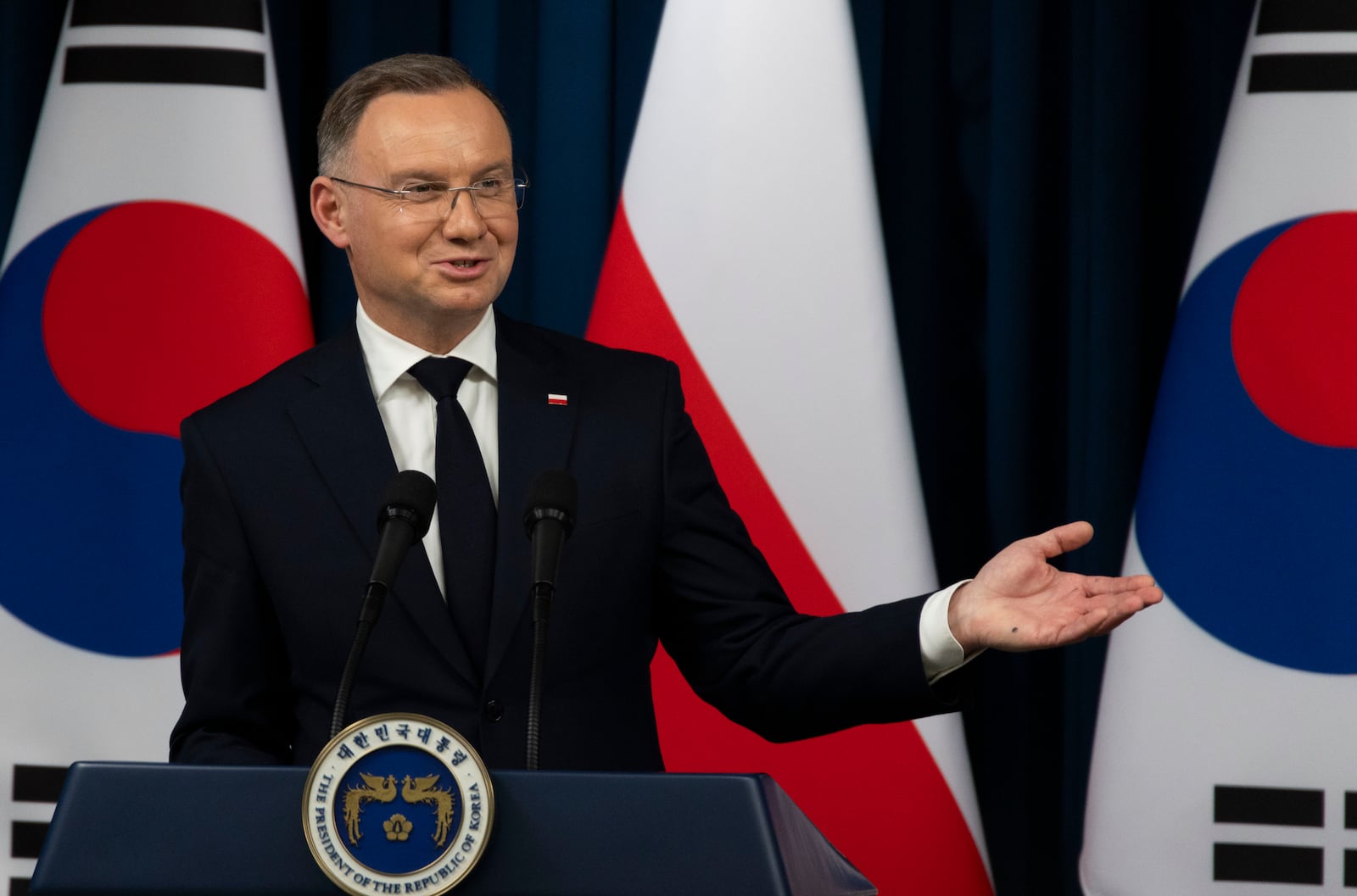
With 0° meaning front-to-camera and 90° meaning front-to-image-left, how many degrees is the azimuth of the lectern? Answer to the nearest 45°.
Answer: approximately 0°

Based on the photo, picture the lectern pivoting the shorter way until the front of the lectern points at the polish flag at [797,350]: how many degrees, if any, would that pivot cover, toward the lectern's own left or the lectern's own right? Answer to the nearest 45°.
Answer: approximately 180°

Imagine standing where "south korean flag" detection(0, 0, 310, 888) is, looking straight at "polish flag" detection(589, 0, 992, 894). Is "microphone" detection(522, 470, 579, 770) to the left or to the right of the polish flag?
right

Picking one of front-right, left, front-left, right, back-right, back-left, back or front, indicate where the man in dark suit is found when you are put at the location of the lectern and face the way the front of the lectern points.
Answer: back

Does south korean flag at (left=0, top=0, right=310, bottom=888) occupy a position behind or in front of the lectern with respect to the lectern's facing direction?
behind

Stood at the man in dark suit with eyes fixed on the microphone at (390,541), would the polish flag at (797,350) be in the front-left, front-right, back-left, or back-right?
back-left
